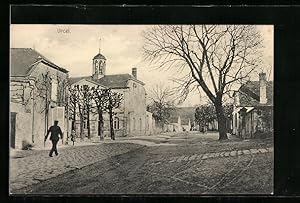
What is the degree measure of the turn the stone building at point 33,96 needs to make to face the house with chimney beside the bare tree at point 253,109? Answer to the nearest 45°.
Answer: approximately 45° to its left

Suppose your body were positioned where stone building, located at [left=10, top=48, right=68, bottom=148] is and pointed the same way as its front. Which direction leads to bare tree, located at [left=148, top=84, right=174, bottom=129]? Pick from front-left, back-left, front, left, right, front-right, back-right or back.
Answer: front-left

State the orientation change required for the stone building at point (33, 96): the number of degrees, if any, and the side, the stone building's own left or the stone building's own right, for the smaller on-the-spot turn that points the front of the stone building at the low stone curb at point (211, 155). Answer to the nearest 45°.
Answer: approximately 45° to the stone building's own left

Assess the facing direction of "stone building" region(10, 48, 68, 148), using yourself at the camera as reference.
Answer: facing the viewer and to the right of the viewer

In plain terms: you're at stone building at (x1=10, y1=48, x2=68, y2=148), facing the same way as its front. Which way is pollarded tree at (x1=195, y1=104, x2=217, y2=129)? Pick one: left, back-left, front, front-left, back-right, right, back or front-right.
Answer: front-left
